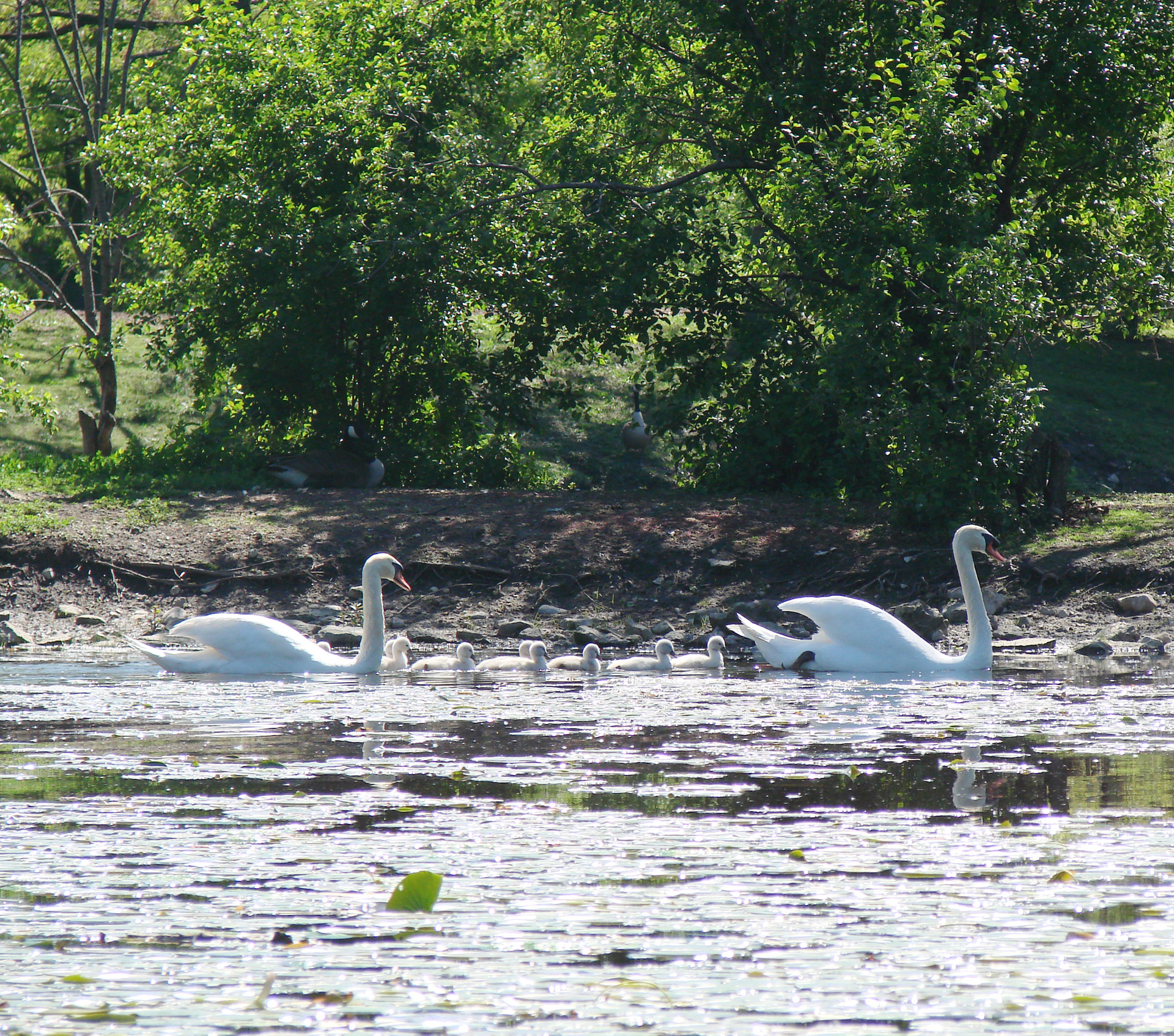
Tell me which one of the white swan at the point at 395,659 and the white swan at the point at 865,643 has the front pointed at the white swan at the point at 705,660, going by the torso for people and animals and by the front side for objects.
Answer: the white swan at the point at 395,659

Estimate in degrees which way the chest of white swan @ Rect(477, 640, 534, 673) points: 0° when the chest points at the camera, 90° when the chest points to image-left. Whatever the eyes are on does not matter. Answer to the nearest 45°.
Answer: approximately 270°

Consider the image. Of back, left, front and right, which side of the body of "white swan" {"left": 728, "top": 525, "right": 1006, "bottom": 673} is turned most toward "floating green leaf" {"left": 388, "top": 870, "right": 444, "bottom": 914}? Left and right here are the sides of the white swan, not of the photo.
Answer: right

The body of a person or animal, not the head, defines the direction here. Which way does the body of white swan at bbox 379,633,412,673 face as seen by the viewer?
to the viewer's right

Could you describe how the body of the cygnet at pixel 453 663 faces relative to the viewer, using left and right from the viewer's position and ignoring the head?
facing to the right of the viewer

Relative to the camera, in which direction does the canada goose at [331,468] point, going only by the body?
to the viewer's right

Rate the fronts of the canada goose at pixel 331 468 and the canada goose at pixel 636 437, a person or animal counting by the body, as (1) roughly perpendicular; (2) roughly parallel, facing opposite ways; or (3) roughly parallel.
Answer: roughly perpendicular

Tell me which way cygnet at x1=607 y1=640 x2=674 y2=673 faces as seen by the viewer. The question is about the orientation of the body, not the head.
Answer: to the viewer's right

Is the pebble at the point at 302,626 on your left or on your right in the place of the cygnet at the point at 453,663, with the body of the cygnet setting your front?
on your left

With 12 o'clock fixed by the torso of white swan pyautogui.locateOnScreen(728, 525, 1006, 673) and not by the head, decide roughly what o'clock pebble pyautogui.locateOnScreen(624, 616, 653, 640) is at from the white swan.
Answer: The pebble is roughly at 8 o'clock from the white swan.

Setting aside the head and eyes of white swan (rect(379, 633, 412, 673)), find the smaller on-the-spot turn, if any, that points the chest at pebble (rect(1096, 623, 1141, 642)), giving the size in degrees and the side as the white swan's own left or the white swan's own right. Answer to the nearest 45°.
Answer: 0° — it already faces it

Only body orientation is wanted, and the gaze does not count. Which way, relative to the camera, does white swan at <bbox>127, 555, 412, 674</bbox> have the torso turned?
to the viewer's right

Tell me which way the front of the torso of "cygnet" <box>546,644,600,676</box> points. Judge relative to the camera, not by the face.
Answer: to the viewer's right

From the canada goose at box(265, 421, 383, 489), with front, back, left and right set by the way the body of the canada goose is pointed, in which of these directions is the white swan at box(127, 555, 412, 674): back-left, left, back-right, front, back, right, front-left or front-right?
right
